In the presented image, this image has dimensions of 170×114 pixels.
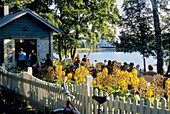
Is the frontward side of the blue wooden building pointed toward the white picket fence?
yes

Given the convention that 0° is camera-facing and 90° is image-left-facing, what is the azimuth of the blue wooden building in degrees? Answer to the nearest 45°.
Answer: approximately 0°

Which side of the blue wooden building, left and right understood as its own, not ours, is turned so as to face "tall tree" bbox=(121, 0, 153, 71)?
left

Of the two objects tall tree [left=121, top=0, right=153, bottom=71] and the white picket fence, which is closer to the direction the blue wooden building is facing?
the white picket fence
